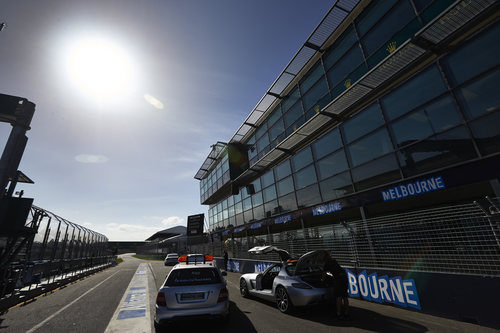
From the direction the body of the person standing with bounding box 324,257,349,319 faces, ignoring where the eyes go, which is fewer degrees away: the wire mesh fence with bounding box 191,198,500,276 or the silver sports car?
the silver sports car

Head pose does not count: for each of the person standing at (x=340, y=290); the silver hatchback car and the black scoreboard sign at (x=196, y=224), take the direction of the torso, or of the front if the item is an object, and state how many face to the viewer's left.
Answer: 1

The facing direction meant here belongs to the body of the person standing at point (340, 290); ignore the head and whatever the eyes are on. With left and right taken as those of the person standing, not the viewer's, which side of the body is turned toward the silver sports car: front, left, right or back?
front

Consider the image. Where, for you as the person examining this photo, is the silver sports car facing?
facing away from the viewer and to the left of the viewer

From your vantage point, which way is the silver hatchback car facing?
away from the camera

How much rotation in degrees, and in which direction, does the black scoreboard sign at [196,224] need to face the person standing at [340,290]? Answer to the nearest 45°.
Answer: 0° — it already faces them

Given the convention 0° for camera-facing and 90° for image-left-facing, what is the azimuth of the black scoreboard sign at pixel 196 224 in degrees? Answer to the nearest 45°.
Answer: approximately 0°

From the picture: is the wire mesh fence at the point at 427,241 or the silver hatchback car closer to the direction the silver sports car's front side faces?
the silver hatchback car

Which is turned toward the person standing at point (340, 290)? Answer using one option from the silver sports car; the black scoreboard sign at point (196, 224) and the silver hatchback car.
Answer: the black scoreboard sign

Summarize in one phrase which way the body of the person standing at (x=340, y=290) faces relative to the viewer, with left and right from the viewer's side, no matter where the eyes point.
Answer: facing to the left of the viewer

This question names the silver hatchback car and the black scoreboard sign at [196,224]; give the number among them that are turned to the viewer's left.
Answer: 0
